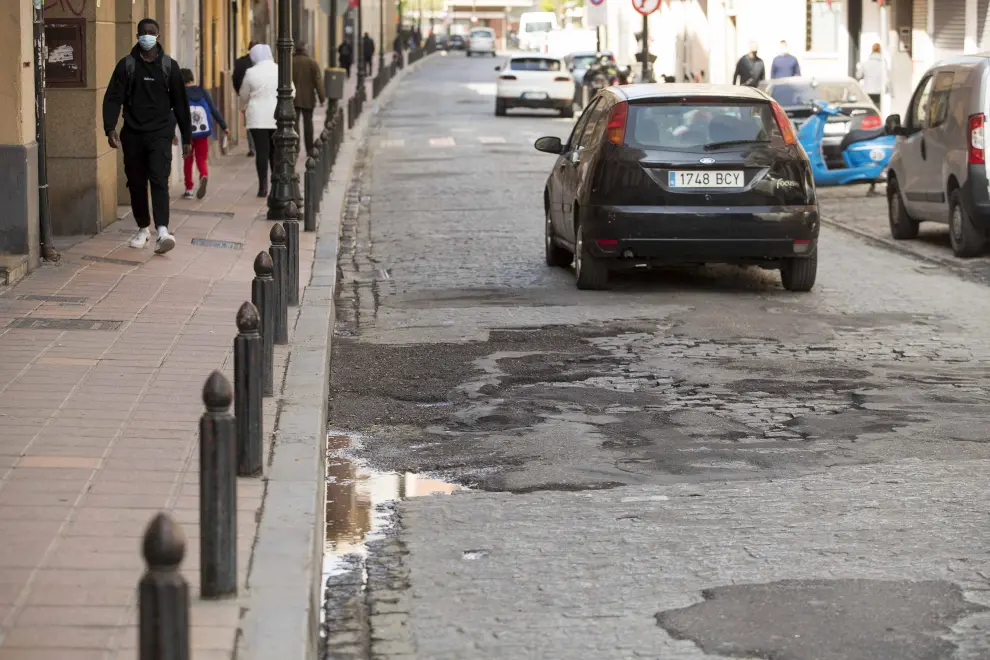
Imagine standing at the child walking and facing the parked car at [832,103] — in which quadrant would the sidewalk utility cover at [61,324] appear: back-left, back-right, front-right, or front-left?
back-right

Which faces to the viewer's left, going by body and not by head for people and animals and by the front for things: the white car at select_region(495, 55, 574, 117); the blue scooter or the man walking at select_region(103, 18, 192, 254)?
the blue scooter

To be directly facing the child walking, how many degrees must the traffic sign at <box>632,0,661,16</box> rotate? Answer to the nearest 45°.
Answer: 0° — it already faces them

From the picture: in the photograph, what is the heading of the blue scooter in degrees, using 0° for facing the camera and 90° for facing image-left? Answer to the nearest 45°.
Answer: approximately 90°

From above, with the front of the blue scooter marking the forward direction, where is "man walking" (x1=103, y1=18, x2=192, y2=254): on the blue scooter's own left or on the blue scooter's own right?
on the blue scooter's own left

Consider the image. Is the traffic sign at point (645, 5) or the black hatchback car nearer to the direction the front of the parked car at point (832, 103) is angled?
the traffic sign

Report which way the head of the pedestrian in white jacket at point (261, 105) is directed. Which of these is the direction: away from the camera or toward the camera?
away from the camera

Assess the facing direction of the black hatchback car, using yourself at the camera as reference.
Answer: facing away from the viewer

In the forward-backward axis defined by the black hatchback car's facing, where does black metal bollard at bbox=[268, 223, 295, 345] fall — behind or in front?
behind

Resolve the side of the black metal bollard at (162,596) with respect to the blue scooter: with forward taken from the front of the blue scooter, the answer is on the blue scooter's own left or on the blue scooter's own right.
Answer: on the blue scooter's own left

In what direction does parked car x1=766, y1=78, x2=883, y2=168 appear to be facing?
away from the camera

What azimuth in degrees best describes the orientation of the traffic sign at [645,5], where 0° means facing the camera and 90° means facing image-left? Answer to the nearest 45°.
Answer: approximately 0°

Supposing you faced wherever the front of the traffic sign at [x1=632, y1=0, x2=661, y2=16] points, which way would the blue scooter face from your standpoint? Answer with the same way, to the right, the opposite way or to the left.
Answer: to the right

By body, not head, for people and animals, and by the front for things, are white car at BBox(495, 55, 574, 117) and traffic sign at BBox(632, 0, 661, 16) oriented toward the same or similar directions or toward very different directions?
very different directions

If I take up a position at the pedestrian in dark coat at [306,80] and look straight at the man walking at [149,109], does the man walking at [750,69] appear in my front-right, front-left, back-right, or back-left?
back-left

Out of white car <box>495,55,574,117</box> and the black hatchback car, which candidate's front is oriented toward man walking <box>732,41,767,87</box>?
the black hatchback car
